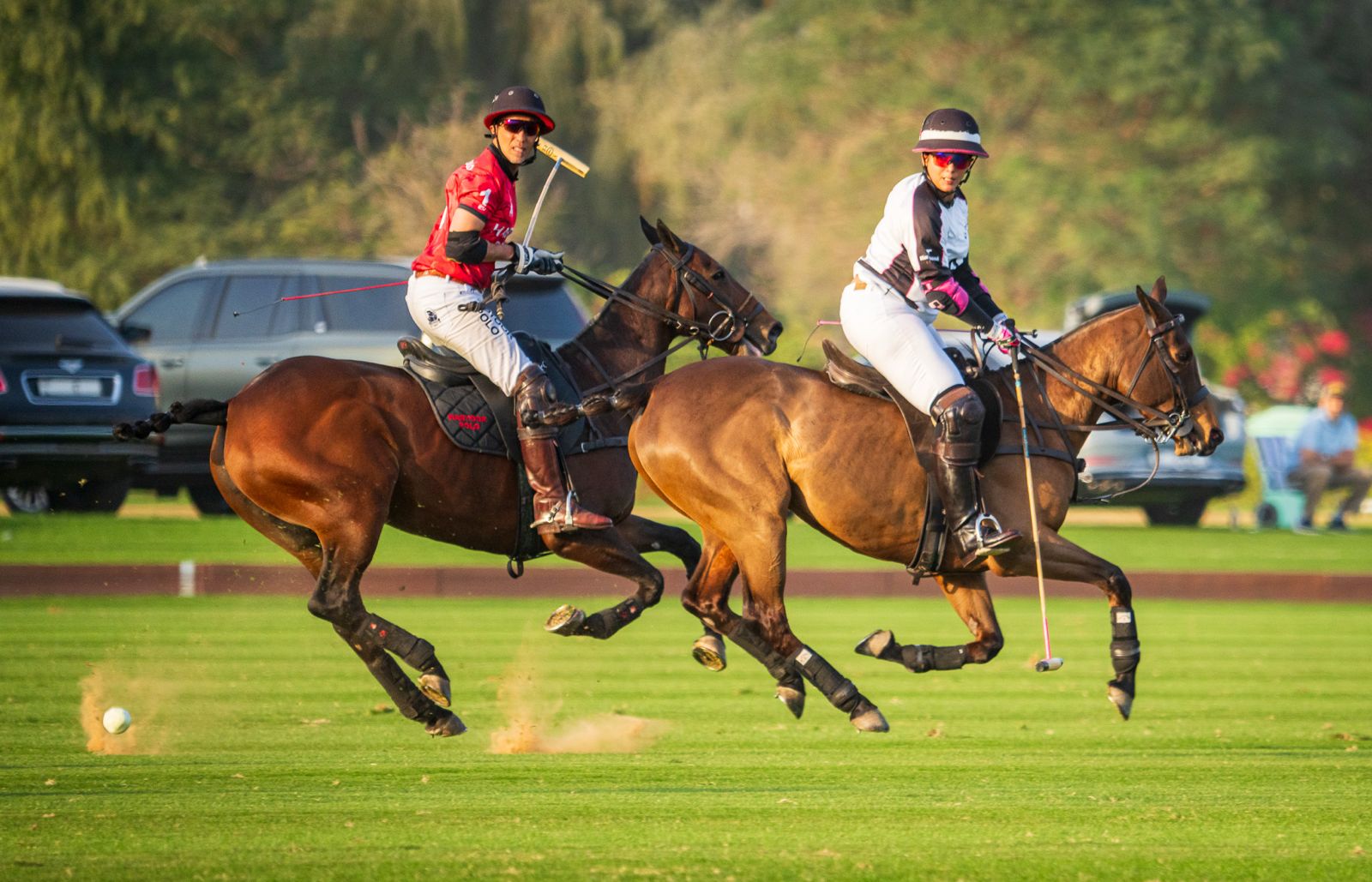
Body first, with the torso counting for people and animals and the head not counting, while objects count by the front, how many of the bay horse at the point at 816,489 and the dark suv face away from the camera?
1

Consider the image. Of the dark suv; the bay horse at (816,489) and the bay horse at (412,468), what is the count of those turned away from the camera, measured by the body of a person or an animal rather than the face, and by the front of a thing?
1

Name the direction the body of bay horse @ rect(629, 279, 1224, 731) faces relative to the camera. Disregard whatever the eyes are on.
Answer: to the viewer's right

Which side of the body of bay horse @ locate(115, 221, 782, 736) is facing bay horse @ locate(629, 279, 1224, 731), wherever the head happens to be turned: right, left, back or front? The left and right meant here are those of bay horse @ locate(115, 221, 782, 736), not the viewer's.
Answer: front

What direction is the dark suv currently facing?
away from the camera

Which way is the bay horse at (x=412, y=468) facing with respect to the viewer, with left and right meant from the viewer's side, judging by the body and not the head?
facing to the right of the viewer

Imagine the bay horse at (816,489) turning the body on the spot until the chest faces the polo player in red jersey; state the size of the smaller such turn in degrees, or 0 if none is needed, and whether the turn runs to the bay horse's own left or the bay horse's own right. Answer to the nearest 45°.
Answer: approximately 180°

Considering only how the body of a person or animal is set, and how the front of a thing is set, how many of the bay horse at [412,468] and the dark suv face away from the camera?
1

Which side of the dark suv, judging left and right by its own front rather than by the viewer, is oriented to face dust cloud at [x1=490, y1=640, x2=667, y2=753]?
back

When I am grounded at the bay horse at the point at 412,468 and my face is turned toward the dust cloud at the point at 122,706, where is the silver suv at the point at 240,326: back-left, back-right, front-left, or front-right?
front-right

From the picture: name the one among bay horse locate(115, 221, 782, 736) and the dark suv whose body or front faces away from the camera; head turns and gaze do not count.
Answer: the dark suv

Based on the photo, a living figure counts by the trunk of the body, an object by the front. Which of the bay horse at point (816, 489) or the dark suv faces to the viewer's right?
the bay horse

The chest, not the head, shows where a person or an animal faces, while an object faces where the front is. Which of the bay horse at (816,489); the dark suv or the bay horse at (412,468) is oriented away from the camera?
the dark suv

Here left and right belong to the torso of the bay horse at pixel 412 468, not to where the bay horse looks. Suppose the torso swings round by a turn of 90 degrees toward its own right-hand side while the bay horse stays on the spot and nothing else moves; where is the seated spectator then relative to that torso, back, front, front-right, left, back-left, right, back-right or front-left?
back-left

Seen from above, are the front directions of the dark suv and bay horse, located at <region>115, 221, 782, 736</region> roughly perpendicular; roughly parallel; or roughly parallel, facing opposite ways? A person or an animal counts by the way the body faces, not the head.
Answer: roughly perpendicular

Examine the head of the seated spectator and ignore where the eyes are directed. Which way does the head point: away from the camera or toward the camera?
toward the camera
